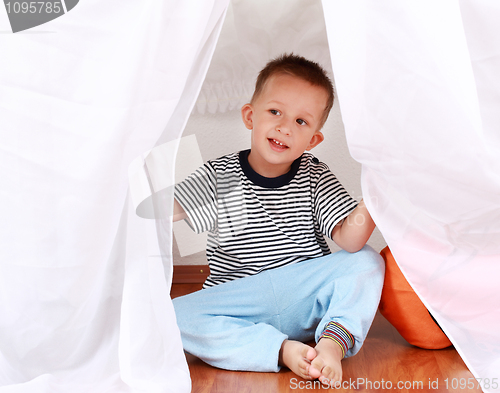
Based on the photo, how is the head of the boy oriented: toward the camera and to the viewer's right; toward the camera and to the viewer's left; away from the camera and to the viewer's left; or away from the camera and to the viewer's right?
toward the camera and to the viewer's right

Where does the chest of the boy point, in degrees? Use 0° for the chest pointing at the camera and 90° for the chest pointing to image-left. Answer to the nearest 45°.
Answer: approximately 0°
